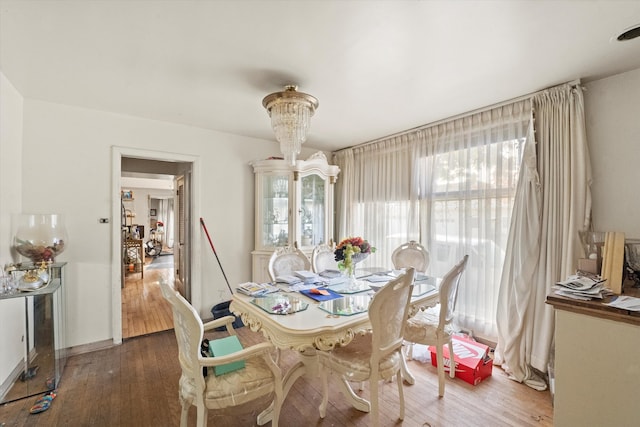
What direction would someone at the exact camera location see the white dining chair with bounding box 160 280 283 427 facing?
facing away from the viewer and to the right of the viewer

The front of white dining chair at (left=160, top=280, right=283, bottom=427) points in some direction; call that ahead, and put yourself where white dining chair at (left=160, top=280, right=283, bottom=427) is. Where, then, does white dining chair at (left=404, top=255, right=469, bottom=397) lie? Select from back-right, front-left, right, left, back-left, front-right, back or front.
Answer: front-right

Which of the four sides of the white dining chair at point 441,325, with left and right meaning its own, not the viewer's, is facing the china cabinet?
front

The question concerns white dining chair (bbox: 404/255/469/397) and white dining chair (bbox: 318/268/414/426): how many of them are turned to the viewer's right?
0

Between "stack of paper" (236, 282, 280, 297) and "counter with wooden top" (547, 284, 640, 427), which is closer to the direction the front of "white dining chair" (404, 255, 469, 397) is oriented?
the stack of paper

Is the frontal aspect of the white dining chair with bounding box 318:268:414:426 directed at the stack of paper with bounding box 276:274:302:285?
yes

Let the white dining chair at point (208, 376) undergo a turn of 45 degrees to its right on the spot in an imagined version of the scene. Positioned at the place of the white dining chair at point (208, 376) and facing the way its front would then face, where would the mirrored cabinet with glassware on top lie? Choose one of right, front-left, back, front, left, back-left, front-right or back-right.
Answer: back-left

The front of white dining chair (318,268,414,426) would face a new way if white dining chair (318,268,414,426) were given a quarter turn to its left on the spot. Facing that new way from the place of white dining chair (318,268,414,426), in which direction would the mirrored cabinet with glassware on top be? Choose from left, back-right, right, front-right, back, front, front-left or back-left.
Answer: front-right

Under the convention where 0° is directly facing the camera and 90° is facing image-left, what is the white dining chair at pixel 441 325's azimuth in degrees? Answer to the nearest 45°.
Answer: approximately 135°

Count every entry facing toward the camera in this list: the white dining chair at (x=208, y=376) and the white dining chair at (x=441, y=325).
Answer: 0

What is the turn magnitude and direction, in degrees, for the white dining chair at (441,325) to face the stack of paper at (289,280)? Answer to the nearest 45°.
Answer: approximately 45° to its left

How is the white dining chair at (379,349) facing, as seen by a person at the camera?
facing away from the viewer and to the left of the viewer

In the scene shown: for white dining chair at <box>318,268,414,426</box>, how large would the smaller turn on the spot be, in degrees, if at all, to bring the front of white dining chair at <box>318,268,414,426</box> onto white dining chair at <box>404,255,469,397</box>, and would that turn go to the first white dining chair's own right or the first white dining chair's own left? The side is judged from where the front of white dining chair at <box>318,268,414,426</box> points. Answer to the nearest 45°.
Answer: approximately 90° to the first white dining chair's own right

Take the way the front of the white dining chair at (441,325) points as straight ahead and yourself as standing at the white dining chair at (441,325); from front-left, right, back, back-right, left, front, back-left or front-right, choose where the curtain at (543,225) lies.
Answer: right

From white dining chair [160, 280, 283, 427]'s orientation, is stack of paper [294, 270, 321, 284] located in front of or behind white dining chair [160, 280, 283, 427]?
in front
